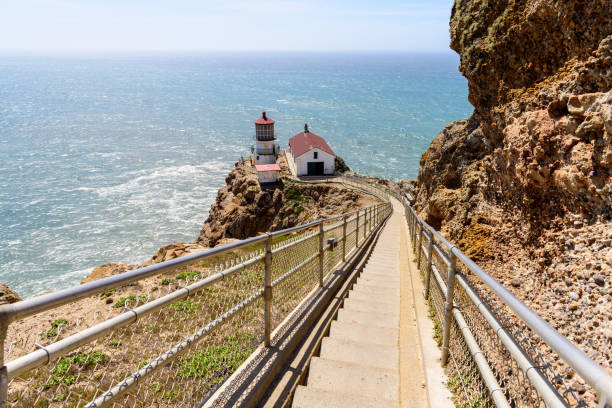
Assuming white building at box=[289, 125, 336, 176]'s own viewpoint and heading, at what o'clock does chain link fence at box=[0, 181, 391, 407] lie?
The chain link fence is roughly at 12 o'clock from the white building.

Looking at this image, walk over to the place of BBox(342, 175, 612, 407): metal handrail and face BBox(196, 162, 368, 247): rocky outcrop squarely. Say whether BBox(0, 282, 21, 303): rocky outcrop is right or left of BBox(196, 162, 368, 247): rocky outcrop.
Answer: left

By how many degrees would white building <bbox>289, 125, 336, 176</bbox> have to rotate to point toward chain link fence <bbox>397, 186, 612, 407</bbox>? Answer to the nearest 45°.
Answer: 0° — it already faces it

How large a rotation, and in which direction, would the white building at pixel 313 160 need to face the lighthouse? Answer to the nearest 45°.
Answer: approximately 90° to its right

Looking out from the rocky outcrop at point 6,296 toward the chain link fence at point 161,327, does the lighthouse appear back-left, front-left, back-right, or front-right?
back-left

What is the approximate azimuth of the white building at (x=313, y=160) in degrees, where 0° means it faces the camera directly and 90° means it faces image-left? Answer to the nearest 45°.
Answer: approximately 0°

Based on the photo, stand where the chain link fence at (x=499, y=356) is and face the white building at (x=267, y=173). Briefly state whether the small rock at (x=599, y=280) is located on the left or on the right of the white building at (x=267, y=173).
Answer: right

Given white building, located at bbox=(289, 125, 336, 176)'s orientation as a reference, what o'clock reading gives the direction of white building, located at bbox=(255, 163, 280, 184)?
white building, located at bbox=(255, 163, 280, 184) is roughly at 2 o'clock from white building, located at bbox=(289, 125, 336, 176).

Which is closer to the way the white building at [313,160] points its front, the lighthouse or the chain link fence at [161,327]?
the chain link fence

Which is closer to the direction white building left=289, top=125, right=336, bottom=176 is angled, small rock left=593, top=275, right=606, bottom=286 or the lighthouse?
the small rock

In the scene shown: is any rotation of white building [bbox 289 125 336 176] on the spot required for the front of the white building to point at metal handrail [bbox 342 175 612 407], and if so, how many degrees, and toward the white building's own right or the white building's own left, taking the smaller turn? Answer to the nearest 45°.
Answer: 0° — it already faces it
